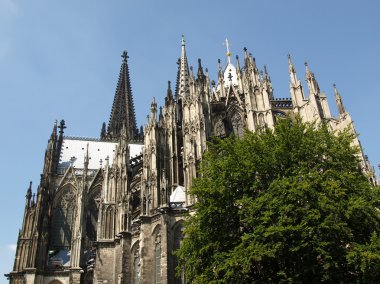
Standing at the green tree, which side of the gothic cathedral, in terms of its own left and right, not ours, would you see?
back

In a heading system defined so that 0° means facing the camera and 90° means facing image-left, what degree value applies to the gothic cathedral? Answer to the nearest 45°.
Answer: approximately 135°
